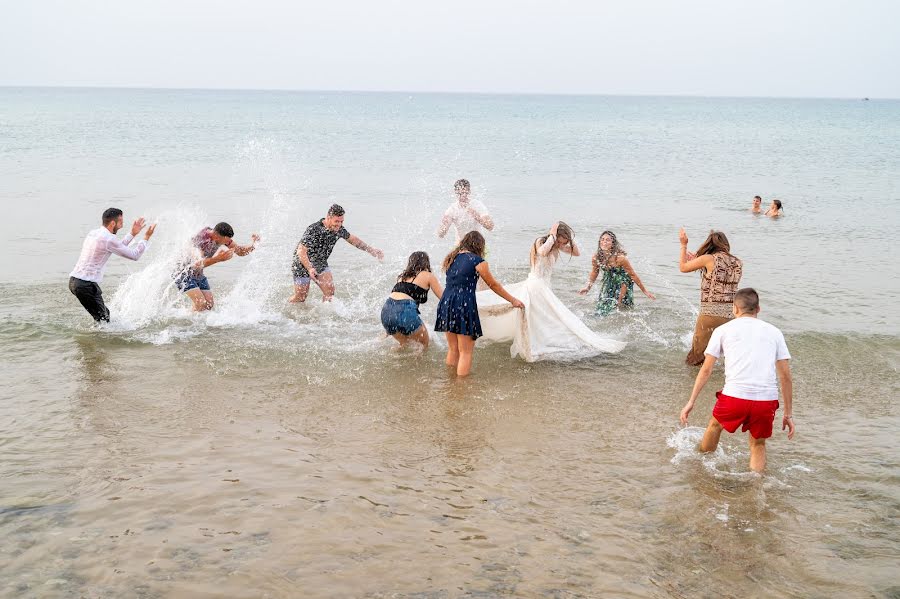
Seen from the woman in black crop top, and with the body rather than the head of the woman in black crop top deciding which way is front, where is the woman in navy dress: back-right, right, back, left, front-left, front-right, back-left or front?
right

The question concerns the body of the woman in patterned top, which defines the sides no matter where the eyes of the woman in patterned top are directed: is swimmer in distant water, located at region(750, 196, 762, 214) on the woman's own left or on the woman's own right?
on the woman's own right

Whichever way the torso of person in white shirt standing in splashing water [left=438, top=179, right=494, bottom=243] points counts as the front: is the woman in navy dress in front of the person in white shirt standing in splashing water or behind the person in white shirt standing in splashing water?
in front

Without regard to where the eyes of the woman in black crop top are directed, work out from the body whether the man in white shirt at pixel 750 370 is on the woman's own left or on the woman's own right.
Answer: on the woman's own right

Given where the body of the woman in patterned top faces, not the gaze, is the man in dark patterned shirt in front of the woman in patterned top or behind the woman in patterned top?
in front

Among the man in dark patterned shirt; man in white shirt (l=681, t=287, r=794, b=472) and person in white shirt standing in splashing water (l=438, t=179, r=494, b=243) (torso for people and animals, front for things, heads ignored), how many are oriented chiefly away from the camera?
1

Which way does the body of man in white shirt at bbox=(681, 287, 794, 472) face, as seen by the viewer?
away from the camera

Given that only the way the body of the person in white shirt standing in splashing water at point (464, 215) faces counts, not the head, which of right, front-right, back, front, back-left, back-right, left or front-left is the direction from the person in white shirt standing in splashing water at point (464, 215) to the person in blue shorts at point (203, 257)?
right

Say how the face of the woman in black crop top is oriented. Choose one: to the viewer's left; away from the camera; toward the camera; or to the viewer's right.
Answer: away from the camera

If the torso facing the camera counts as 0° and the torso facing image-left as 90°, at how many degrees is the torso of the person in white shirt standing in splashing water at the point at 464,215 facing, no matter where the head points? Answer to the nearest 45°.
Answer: approximately 0°

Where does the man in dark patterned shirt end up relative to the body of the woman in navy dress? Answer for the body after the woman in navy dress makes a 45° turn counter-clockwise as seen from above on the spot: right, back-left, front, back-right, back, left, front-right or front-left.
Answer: front-left

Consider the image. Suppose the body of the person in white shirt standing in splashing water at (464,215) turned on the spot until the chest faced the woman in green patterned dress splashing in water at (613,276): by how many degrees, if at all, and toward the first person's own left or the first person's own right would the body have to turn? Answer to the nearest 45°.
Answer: approximately 90° to the first person's own left

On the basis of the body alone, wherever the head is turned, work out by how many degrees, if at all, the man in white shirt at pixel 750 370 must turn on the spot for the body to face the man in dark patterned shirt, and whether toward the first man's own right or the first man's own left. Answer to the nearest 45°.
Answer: approximately 45° to the first man's own left

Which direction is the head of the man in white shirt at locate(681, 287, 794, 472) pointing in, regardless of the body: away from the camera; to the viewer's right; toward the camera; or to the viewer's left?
away from the camera
